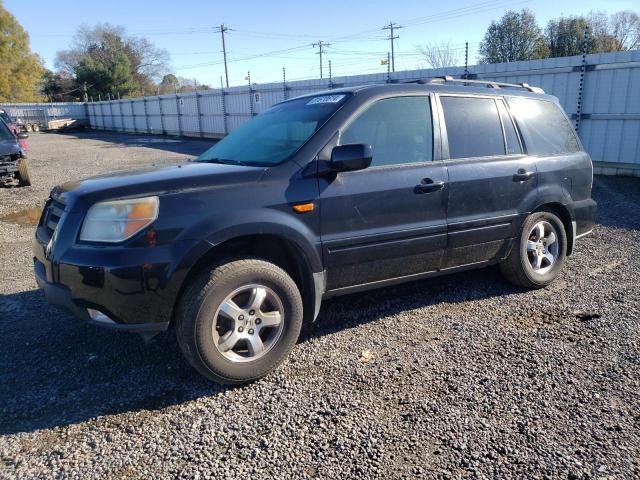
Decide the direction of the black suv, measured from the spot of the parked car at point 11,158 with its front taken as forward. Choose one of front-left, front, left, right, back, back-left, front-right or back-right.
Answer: front

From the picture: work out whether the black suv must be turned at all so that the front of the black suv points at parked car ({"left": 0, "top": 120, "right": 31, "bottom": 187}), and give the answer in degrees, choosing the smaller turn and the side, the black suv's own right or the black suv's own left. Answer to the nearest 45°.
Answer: approximately 90° to the black suv's own right

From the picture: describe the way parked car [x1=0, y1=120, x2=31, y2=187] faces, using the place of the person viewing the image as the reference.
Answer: facing the viewer

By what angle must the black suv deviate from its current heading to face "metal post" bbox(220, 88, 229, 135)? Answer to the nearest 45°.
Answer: approximately 135° to its right

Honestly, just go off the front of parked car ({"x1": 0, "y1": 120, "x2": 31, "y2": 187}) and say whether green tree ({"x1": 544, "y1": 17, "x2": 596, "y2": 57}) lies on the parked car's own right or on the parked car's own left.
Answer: on the parked car's own left

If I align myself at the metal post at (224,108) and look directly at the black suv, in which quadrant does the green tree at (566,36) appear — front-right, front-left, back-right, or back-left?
back-left

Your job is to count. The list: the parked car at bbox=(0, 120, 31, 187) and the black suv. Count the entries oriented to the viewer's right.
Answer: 0

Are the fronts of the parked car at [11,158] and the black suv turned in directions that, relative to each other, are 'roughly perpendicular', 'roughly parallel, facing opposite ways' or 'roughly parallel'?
roughly perpendicular

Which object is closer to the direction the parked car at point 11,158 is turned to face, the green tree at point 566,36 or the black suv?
the black suv

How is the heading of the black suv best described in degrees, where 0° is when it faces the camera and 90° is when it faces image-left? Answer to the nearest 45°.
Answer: approximately 45°

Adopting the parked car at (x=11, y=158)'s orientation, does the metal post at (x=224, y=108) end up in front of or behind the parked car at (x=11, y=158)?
behind
